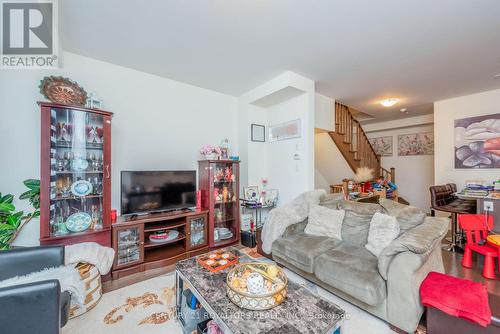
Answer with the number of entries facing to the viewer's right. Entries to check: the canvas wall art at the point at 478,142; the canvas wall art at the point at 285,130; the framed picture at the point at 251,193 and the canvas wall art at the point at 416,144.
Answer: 0

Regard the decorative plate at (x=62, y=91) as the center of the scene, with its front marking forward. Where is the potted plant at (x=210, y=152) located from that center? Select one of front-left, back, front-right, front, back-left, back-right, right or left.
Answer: front-left

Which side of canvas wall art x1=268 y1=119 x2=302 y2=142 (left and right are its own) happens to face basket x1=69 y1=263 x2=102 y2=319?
front

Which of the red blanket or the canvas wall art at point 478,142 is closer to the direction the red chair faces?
the red blanket

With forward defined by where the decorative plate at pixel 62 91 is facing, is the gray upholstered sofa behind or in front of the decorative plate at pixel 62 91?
in front

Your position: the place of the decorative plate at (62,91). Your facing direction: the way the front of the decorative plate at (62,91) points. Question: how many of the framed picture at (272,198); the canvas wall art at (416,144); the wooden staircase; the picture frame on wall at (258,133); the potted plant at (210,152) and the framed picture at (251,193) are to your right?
0

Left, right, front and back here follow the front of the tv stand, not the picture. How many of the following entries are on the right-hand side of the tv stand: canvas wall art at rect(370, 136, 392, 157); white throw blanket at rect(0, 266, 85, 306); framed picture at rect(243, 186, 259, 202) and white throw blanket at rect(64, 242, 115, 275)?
2

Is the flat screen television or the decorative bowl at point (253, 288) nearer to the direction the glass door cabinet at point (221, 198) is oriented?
the decorative bowl

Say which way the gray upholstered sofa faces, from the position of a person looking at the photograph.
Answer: facing the viewer and to the left of the viewer

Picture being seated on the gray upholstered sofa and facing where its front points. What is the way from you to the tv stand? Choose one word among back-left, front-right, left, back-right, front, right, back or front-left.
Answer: front-right

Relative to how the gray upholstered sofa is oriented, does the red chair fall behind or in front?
behind

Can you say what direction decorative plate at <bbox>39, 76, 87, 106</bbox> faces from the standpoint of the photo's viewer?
facing the viewer and to the right of the viewer

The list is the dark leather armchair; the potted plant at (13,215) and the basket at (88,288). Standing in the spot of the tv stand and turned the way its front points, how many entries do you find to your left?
0

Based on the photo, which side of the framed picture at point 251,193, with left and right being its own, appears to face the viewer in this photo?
front

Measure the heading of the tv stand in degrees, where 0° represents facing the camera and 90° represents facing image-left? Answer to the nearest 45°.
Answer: approximately 315°

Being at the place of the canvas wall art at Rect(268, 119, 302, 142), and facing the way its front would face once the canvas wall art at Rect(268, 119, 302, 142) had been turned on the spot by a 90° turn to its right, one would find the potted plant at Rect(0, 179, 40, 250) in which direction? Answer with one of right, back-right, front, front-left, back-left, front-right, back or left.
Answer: left

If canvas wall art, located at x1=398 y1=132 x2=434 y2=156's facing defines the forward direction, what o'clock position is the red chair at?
The red chair is roughly at 10 o'clock from the canvas wall art.

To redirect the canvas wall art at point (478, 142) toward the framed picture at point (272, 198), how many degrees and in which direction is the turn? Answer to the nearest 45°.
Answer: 0° — it already faces it
